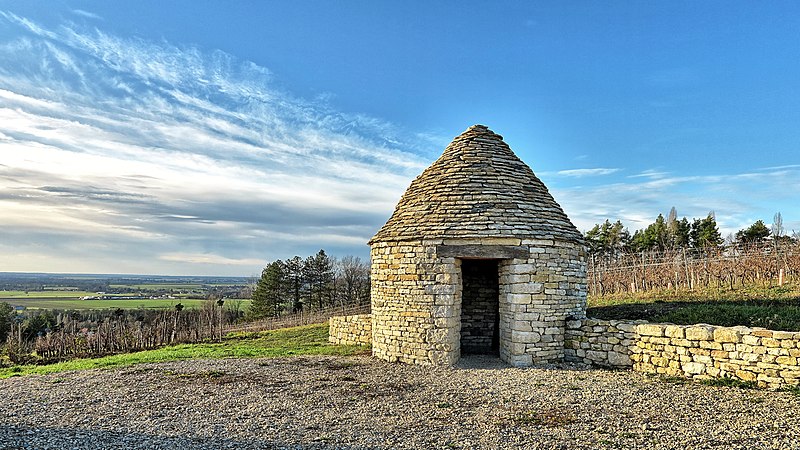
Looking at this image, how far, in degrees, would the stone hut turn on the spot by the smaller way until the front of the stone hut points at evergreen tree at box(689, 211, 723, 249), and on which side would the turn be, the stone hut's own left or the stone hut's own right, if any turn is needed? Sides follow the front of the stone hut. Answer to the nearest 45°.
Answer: approximately 135° to the stone hut's own left

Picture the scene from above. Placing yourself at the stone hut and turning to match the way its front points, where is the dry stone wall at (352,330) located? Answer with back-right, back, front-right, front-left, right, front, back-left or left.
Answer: back-right

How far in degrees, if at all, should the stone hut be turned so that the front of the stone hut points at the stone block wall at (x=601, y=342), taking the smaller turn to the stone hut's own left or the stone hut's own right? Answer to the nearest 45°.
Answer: approximately 90° to the stone hut's own left

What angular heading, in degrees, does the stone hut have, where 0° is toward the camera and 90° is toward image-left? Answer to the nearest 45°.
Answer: approximately 0°

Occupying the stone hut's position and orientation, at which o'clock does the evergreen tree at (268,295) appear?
The evergreen tree is roughly at 5 o'clock from the stone hut.

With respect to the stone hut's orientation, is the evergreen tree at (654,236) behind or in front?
behind

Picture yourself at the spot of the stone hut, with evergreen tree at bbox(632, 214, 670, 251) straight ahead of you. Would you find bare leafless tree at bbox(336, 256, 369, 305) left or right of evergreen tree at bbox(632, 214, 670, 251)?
left
